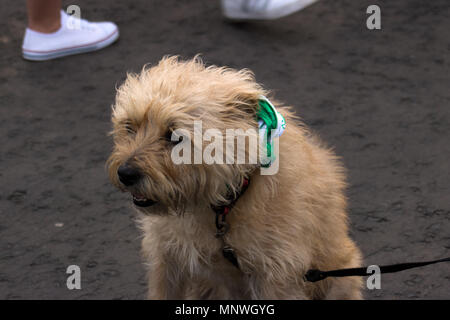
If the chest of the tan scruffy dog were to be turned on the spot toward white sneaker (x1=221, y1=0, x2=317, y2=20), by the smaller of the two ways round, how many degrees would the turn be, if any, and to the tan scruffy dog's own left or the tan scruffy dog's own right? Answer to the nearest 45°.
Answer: approximately 135° to the tan scruffy dog's own right

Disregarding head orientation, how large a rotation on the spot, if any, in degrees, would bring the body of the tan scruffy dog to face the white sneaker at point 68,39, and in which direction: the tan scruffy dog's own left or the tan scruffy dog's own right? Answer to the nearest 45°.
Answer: approximately 90° to the tan scruffy dog's own right

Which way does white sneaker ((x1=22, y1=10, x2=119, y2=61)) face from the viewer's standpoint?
to the viewer's right

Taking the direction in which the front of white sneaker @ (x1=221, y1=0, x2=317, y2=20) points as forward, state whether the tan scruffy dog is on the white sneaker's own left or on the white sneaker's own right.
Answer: on the white sneaker's own right

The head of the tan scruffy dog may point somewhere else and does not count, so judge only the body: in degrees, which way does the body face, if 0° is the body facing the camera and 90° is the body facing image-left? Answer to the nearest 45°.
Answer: approximately 45°

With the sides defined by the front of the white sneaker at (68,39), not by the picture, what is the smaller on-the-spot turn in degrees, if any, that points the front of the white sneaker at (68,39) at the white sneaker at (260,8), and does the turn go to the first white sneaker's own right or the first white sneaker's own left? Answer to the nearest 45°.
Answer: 0° — it already faces it

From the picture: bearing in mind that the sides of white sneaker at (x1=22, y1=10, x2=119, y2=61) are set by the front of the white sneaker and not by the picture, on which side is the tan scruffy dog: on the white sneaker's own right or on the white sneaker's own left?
on the white sneaker's own right

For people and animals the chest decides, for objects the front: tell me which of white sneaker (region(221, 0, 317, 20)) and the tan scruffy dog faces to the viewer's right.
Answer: the white sneaker

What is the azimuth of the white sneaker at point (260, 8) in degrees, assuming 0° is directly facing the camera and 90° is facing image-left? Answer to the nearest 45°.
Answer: approximately 270°

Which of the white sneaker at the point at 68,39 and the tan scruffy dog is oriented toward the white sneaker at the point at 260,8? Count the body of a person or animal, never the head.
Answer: the white sneaker at the point at 68,39
